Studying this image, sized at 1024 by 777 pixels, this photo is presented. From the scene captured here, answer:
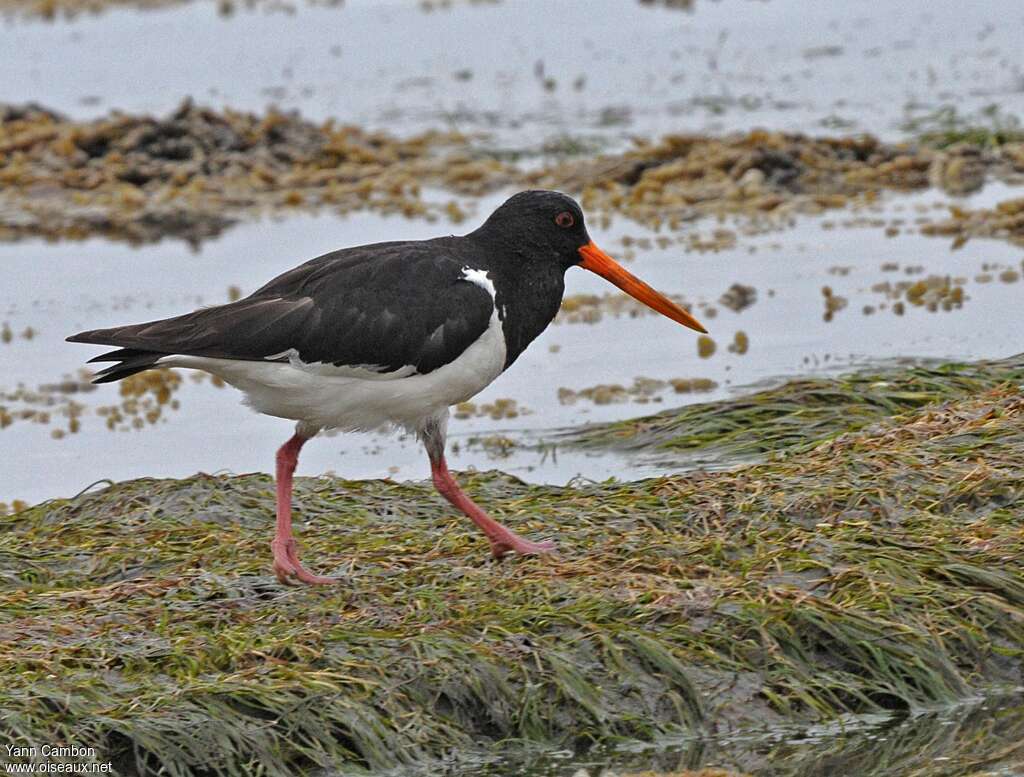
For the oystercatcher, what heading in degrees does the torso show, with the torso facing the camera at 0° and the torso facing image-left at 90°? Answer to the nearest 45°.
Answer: approximately 270°
